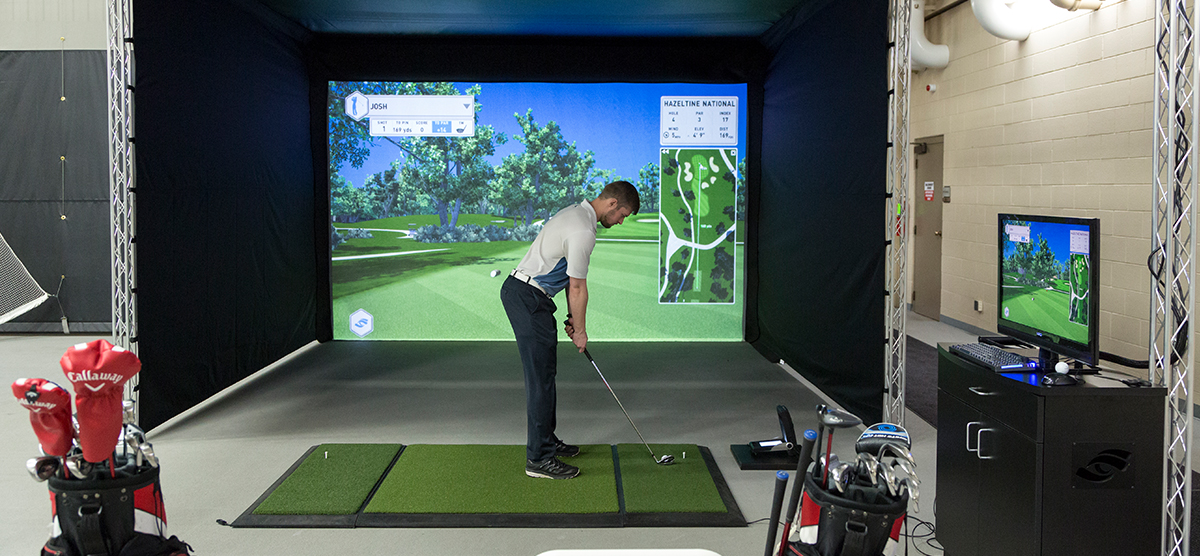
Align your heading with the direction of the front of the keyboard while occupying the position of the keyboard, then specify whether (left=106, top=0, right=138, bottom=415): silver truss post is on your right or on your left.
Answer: on your right

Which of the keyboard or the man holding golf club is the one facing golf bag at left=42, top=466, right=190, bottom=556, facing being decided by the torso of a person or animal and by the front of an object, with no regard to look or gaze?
the keyboard

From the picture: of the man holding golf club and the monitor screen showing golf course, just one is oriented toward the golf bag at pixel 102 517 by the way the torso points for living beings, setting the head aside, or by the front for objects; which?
the monitor screen showing golf course

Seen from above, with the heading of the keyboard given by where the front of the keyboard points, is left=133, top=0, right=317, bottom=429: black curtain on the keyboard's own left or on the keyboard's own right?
on the keyboard's own right

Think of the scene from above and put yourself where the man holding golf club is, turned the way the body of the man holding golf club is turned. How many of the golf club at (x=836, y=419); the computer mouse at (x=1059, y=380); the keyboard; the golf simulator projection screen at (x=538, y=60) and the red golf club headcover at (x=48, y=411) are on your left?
1

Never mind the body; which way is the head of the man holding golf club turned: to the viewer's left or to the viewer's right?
to the viewer's right

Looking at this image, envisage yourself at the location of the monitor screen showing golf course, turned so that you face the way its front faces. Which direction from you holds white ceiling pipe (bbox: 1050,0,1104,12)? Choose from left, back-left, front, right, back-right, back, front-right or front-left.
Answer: back-right

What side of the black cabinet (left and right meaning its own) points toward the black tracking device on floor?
right

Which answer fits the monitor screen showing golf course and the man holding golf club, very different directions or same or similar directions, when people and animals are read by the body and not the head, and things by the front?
very different directions

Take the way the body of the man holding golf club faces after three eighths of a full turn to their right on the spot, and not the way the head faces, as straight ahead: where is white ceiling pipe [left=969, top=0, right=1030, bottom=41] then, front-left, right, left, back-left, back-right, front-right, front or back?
back

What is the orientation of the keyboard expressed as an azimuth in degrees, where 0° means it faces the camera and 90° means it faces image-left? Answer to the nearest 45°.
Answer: approximately 45°

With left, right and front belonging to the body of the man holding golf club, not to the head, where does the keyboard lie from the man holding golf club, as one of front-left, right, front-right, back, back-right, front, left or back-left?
front-right

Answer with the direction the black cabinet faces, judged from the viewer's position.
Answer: facing the viewer and to the left of the viewer

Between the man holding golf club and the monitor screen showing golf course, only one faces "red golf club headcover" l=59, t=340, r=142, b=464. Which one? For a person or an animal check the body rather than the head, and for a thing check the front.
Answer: the monitor screen showing golf course

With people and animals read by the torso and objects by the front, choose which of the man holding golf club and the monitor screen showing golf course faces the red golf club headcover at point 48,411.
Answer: the monitor screen showing golf course

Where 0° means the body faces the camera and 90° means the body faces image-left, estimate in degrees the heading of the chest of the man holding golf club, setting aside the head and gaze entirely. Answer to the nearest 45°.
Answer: approximately 270°
